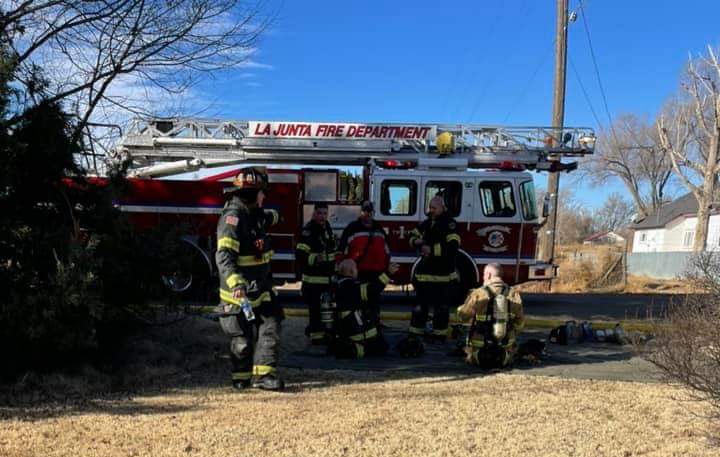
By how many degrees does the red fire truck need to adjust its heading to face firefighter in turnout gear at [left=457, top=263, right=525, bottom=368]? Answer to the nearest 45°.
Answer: approximately 90° to its right

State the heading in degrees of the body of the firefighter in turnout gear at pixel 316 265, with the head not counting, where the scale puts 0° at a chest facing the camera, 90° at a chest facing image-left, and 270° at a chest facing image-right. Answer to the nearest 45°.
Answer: approximately 315°

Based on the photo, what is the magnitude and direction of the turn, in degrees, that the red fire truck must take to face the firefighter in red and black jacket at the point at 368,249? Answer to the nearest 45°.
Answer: approximately 90° to its right

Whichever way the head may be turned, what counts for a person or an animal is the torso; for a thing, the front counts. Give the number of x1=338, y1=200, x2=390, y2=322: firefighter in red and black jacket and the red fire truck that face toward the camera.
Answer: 1

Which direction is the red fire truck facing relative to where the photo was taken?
to the viewer's right

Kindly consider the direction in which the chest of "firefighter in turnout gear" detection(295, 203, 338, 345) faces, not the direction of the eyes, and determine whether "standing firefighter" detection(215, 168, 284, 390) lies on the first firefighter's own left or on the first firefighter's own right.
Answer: on the first firefighter's own right

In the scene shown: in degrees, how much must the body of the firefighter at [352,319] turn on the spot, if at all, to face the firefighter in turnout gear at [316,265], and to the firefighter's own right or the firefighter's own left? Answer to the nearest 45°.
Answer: approximately 90° to the firefighter's own left
